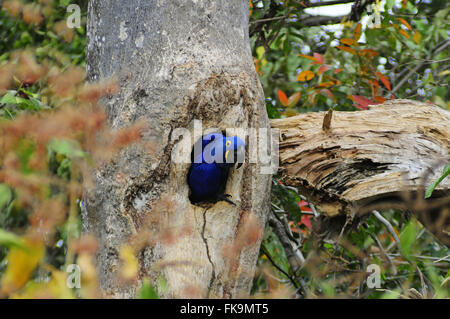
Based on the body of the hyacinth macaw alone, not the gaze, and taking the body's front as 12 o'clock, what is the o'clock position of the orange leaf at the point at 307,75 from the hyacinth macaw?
The orange leaf is roughly at 10 o'clock from the hyacinth macaw.

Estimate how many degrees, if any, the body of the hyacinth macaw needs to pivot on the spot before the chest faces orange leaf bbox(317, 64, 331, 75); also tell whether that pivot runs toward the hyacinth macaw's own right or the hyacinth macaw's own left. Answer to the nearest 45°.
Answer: approximately 45° to the hyacinth macaw's own left
